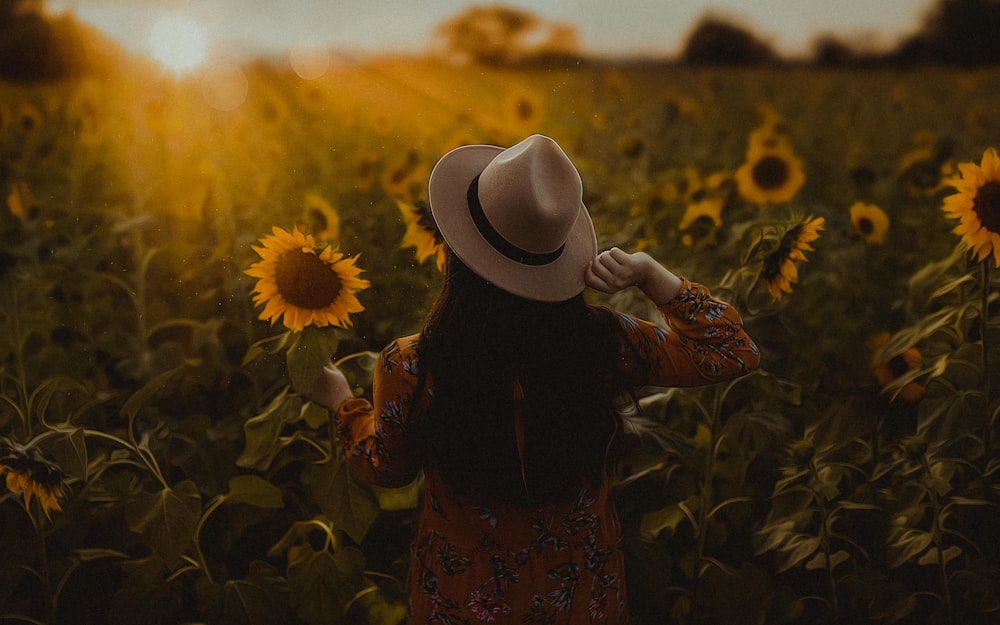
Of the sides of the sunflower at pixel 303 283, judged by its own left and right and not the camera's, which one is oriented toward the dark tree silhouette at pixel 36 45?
back

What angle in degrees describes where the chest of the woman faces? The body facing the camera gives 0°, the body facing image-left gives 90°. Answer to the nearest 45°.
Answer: approximately 180°

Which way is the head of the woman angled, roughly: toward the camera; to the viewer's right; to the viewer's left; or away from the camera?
away from the camera

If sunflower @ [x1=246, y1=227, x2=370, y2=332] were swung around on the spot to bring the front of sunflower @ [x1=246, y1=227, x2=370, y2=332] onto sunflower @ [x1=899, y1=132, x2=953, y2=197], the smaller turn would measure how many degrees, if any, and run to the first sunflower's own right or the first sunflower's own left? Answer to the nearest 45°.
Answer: approximately 135° to the first sunflower's own left

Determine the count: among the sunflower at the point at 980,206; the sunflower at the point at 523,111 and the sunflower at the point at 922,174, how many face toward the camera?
3

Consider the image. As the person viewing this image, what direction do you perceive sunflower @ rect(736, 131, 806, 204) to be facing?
facing the viewer

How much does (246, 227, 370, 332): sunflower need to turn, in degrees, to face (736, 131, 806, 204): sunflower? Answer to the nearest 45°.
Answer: approximately 135° to its left

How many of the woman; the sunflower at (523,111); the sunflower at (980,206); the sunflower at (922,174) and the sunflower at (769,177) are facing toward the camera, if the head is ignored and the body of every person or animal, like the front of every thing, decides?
4

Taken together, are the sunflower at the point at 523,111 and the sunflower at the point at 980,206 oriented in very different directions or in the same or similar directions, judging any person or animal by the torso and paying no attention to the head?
same or similar directions

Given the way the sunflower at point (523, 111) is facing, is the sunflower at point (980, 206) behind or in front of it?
in front

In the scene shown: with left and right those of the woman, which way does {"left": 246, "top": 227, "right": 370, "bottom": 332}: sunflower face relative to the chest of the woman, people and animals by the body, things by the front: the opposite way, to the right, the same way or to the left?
the opposite way

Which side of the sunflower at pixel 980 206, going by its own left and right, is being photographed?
front

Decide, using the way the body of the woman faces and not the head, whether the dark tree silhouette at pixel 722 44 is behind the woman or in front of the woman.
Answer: in front

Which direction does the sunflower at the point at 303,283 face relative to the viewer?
toward the camera
